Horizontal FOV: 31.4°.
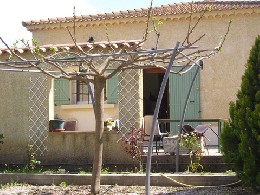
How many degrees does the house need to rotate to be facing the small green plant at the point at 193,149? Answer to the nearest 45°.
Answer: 0° — it already faces it

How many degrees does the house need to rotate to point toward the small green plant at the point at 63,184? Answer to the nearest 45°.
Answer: approximately 45° to its right

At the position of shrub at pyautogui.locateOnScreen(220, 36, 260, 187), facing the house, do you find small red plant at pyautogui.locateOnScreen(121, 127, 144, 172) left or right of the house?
left

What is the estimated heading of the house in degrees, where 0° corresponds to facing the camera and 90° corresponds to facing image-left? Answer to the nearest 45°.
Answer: approximately 0°

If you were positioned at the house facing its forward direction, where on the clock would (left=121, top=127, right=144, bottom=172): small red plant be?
The small red plant is roughly at 1 o'clock from the house.
